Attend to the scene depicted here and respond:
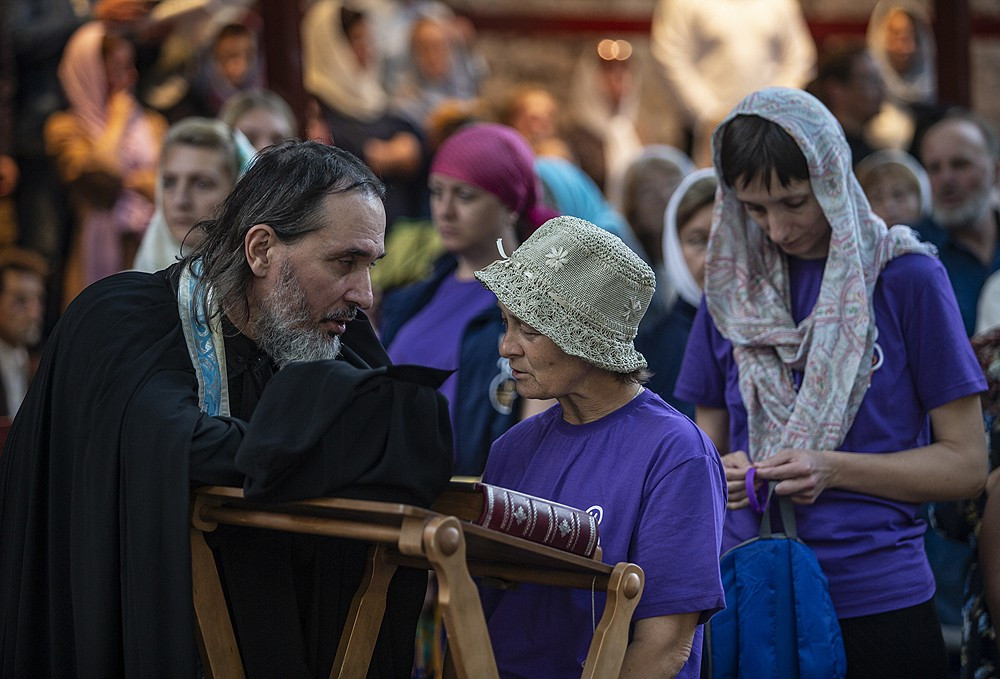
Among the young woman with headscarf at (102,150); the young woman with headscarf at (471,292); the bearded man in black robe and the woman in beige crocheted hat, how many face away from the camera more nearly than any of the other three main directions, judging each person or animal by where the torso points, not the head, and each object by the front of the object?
0

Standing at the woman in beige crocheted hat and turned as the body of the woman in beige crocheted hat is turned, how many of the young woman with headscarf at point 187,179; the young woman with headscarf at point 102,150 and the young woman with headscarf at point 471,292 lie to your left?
0

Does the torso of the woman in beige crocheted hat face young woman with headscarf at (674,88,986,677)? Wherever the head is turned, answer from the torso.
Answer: no

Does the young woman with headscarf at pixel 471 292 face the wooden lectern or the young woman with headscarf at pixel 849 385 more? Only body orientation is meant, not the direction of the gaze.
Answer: the wooden lectern

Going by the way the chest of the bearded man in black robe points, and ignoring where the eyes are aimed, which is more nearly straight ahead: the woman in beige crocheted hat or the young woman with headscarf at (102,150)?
the woman in beige crocheted hat

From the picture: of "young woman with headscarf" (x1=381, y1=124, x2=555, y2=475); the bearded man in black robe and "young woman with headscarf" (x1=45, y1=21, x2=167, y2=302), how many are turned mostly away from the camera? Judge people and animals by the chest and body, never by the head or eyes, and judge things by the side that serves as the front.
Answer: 0

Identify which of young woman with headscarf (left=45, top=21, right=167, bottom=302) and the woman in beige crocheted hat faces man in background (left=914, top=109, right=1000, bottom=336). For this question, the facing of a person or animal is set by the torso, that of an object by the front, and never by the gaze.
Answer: the young woman with headscarf

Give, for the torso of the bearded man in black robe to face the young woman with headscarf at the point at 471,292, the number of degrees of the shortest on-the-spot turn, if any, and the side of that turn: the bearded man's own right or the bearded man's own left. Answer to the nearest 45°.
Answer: approximately 90° to the bearded man's own left

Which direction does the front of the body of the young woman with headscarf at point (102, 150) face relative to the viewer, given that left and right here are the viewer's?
facing the viewer and to the right of the viewer

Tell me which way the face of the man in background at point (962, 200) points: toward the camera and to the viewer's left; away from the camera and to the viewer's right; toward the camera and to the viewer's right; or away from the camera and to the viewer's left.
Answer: toward the camera and to the viewer's left

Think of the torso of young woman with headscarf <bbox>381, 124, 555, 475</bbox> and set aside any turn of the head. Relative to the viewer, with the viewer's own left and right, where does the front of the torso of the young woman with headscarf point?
facing the viewer and to the left of the viewer

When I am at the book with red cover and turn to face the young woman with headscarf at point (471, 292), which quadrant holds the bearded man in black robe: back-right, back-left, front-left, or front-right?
front-left

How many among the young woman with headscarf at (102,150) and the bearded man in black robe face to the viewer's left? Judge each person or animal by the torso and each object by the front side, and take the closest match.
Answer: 0

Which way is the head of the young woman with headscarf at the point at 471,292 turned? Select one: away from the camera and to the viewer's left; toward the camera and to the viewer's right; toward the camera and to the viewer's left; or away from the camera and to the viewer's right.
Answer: toward the camera and to the viewer's left

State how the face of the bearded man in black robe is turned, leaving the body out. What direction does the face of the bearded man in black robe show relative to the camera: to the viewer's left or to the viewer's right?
to the viewer's right

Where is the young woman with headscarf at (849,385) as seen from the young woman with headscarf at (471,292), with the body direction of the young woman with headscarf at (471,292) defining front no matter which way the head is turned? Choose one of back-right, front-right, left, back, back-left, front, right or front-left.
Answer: left

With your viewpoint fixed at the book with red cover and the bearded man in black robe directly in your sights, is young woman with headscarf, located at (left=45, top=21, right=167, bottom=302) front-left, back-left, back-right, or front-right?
front-right

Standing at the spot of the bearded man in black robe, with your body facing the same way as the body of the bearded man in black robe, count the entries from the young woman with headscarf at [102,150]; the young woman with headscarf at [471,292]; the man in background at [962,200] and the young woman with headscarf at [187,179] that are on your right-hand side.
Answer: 0

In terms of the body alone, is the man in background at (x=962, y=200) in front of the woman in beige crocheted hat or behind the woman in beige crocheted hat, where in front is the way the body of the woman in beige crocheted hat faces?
behind

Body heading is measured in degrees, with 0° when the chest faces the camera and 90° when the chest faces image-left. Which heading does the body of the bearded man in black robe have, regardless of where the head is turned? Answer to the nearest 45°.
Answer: approximately 315°

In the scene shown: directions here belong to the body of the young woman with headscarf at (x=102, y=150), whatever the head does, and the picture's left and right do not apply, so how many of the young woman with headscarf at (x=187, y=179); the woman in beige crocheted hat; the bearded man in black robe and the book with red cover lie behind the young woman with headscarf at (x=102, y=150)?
0
